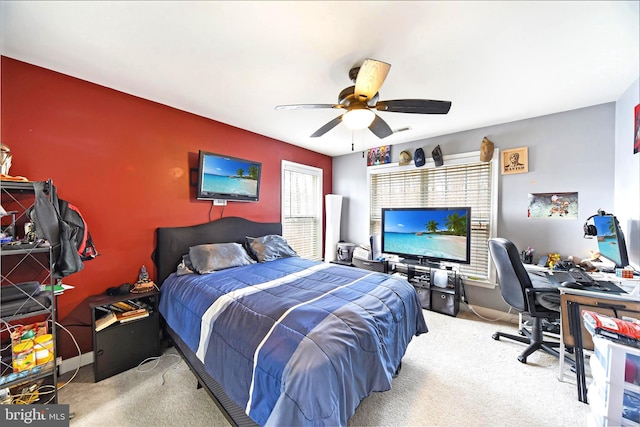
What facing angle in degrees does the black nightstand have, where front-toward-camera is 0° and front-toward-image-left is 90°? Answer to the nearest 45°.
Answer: approximately 315°

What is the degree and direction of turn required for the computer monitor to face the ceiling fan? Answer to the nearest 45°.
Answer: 0° — it already faces it

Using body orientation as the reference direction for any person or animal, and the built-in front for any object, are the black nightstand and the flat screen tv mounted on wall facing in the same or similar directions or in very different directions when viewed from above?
same or similar directions

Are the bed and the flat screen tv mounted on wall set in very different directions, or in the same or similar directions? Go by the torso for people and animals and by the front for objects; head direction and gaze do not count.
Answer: same or similar directions

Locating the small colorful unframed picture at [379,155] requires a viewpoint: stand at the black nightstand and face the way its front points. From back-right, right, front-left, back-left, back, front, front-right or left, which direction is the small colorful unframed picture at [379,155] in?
front-left

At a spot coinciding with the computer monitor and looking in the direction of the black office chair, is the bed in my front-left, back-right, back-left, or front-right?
front-left

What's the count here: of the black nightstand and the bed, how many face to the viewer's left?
0

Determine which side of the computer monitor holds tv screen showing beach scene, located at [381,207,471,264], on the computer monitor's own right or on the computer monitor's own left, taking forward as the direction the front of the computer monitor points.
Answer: on the computer monitor's own right

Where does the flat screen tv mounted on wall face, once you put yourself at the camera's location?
facing the viewer and to the right of the viewer

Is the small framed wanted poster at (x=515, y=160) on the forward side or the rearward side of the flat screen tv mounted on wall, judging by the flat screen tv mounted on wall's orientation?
on the forward side

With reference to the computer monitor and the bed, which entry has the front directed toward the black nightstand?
the computer monitor

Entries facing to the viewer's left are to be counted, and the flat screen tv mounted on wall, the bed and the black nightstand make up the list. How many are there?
0

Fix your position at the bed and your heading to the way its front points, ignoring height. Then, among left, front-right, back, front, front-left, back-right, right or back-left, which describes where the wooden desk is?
front-left
